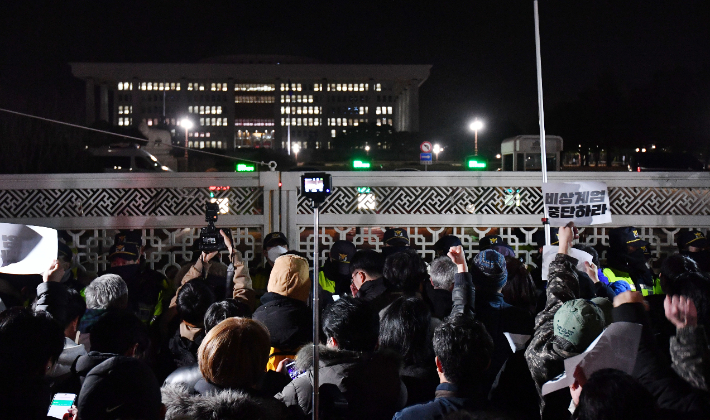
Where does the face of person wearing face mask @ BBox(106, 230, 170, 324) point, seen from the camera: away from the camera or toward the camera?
toward the camera

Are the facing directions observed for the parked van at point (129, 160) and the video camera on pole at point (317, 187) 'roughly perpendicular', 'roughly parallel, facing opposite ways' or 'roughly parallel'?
roughly perpendicular

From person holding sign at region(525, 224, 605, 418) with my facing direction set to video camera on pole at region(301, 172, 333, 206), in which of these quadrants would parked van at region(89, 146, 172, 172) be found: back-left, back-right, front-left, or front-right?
front-right

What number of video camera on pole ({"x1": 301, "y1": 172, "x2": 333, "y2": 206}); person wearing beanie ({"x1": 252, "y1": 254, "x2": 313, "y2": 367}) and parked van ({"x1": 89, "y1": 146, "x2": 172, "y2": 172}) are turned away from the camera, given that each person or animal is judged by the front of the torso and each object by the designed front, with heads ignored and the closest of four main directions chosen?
2

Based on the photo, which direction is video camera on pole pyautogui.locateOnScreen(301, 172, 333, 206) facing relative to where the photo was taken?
away from the camera

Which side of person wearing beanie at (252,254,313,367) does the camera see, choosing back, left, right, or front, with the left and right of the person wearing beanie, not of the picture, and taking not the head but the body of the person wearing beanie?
back
